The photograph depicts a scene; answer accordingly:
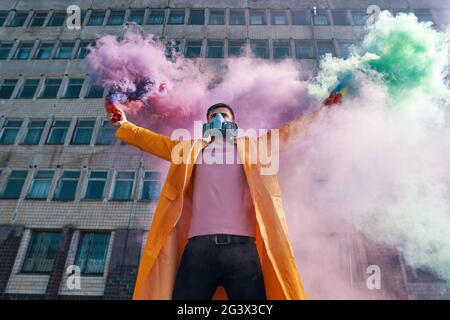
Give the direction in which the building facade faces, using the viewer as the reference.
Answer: facing the viewer

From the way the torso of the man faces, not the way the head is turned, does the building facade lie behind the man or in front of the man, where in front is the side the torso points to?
behind

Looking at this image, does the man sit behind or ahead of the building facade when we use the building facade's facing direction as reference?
ahead

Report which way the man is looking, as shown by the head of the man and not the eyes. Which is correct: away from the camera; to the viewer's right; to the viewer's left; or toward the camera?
toward the camera

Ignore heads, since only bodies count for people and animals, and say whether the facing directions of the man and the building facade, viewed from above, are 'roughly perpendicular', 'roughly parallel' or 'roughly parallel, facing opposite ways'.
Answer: roughly parallel

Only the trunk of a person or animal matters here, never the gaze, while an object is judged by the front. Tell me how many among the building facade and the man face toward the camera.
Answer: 2

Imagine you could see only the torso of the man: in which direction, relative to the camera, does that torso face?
toward the camera
